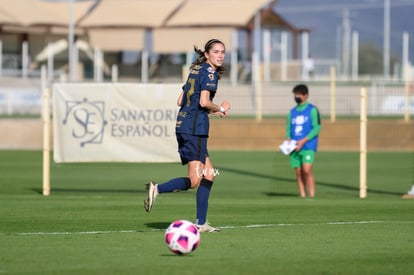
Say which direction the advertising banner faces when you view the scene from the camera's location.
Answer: facing the viewer

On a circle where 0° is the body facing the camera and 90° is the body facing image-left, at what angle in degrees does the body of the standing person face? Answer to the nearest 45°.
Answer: approximately 45°

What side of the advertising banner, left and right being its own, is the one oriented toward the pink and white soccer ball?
front

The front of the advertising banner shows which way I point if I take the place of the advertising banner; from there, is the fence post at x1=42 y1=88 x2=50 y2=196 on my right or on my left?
on my right

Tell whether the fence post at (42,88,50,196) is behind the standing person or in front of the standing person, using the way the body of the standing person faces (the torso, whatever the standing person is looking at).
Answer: in front

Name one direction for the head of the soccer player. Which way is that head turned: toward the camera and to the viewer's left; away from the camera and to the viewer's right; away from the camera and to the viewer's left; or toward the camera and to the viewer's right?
toward the camera and to the viewer's right

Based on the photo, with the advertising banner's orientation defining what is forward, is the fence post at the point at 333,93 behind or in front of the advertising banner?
behind

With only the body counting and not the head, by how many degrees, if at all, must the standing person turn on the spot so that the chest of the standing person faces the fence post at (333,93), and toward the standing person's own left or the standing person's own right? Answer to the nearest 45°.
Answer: approximately 135° to the standing person's own right

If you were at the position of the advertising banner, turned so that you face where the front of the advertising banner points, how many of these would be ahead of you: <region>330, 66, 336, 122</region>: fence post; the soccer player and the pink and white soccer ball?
2

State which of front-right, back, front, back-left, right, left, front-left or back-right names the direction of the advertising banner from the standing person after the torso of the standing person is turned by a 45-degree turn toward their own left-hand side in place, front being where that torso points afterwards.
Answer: right

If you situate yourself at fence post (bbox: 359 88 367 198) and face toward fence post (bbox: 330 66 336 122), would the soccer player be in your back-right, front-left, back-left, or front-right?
back-left

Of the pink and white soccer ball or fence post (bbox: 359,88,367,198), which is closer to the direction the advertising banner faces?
the pink and white soccer ball
